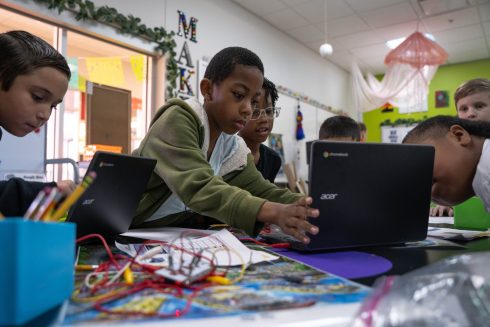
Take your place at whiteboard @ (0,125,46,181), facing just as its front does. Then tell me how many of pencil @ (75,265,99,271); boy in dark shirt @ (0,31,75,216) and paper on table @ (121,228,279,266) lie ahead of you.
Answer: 3

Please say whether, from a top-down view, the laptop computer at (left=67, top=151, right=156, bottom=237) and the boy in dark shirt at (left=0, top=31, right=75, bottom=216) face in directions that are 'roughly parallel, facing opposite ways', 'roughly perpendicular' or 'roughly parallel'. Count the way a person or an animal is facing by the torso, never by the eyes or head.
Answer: roughly perpendicular

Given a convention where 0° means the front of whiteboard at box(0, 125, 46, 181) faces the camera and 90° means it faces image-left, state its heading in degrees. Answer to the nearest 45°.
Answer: approximately 0°

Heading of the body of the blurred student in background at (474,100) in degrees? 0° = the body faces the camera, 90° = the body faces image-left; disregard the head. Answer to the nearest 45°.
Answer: approximately 45°

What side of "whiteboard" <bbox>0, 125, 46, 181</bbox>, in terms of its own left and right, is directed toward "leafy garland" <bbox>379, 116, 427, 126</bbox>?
left

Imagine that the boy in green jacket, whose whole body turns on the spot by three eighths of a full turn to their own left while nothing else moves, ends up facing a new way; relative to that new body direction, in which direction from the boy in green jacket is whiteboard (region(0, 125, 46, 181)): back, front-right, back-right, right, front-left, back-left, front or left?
front-left

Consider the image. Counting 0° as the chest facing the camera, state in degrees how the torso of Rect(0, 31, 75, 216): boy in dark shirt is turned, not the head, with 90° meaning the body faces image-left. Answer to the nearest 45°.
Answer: approximately 315°

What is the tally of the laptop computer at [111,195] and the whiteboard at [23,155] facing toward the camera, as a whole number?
1

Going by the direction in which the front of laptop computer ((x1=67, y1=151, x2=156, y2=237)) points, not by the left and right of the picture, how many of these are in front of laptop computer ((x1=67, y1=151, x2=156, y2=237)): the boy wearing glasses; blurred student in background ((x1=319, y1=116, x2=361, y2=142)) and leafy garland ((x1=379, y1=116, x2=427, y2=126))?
3

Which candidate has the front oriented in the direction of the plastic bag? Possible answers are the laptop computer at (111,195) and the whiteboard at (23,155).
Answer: the whiteboard

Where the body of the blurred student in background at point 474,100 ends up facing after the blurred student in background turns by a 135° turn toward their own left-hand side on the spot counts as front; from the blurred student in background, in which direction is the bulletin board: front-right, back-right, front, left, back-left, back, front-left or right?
back-left

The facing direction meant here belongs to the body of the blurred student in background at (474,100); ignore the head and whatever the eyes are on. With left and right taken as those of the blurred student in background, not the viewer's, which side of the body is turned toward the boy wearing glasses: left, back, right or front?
front
